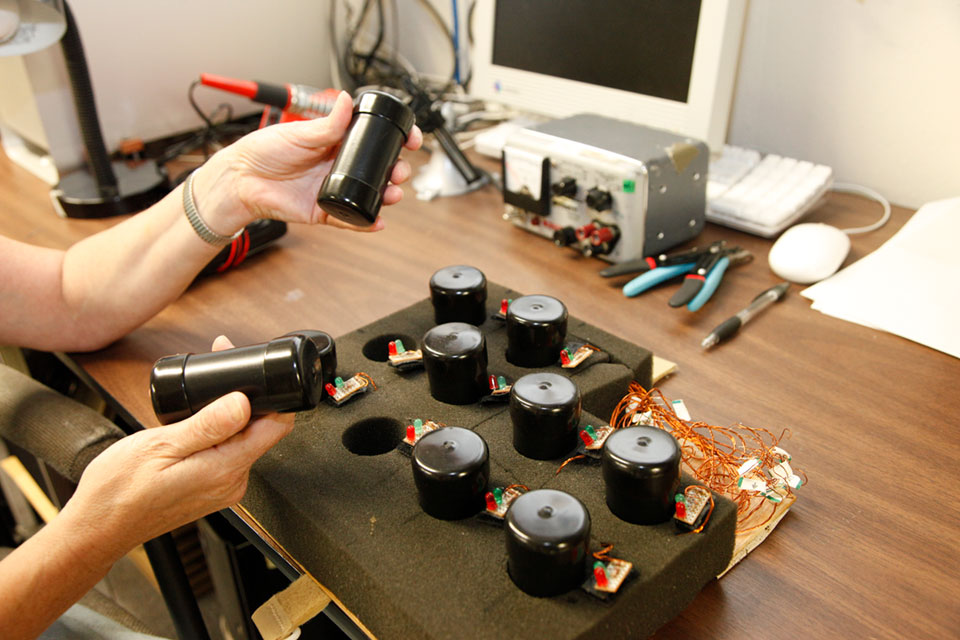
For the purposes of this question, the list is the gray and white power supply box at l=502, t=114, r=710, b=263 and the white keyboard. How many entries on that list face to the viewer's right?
0

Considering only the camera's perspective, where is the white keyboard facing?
facing the viewer and to the left of the viewer

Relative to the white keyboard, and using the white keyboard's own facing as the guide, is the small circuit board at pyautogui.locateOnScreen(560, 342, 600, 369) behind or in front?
in front

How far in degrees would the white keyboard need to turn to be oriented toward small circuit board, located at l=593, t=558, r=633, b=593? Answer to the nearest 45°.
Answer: approximately 45° to its left

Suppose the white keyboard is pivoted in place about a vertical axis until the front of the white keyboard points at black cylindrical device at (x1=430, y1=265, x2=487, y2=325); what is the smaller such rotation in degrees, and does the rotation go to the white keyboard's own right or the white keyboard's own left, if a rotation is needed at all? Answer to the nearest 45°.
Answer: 0° — it already faces it

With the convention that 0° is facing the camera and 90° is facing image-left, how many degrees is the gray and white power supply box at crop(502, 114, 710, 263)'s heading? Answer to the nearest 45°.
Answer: approximately 45°

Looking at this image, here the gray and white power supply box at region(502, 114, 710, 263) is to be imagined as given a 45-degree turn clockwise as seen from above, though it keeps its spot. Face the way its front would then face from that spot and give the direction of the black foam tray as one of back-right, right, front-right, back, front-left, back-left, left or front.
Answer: left

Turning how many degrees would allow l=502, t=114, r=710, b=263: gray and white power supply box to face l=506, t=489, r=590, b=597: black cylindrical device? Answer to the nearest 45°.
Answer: approximately 45° to its left

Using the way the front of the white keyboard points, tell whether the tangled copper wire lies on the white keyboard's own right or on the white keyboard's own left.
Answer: on the white keyboard's own left
